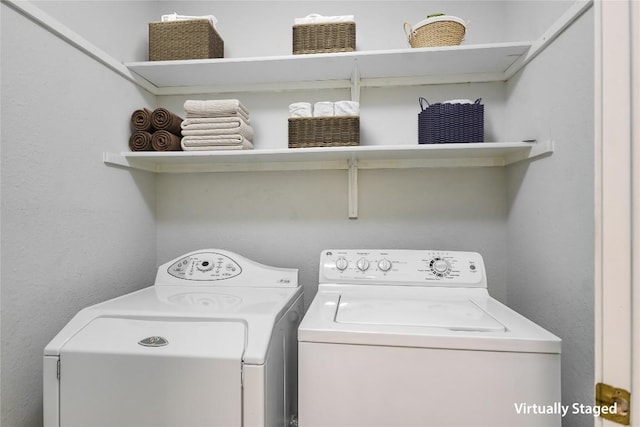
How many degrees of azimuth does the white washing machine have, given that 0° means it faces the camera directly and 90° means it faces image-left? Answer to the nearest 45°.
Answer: approximately 0°

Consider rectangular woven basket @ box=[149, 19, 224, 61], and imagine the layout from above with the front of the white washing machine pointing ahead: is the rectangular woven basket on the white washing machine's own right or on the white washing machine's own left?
on the white washing machine's own right

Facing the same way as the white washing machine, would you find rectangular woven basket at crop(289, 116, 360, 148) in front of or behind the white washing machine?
behind

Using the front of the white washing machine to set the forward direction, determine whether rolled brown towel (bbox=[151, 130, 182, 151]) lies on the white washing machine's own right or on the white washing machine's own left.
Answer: on the white washing machine's own right

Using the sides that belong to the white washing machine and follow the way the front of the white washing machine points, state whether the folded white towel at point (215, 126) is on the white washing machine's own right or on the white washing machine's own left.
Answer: on the white washing machine's own right
